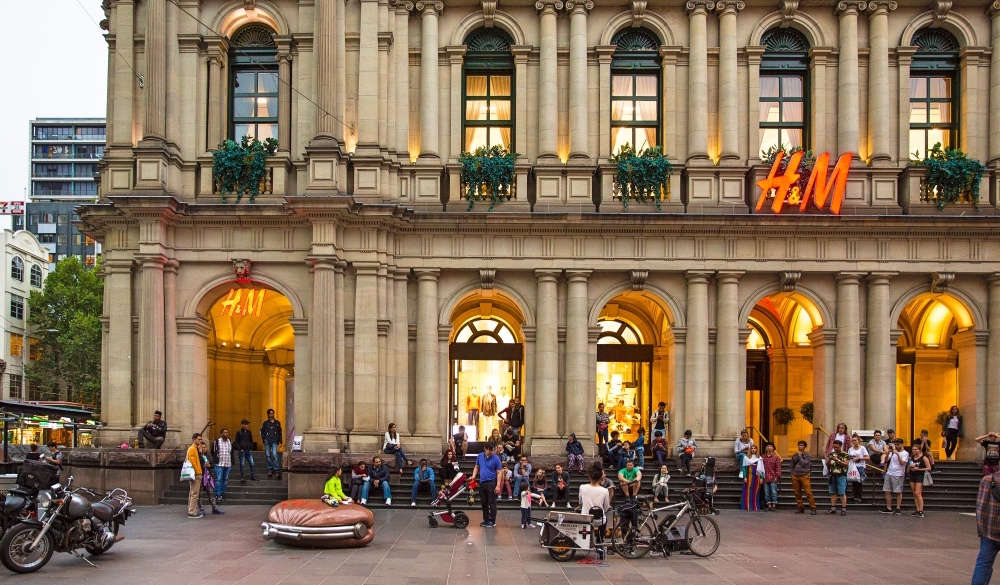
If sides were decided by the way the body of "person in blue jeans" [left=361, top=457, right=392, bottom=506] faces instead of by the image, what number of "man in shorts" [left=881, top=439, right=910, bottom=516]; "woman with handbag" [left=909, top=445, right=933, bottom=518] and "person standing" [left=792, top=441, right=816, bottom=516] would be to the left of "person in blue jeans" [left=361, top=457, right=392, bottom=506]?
3

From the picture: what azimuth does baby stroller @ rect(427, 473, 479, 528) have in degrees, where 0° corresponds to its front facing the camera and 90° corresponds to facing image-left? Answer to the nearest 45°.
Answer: approximately 90°

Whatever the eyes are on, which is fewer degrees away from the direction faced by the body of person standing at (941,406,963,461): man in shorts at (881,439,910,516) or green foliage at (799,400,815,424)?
the man in shorts

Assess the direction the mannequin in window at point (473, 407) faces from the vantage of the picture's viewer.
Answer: facing the viewer

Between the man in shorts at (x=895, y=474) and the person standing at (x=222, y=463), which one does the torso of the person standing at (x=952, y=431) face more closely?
the man in shorts

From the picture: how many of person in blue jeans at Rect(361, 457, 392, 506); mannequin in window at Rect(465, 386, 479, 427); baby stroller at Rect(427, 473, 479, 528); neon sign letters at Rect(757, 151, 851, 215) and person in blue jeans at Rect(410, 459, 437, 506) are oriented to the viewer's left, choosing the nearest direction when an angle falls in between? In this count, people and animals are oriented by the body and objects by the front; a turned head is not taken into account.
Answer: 1

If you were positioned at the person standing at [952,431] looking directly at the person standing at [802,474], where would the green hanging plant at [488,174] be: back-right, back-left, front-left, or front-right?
front-right

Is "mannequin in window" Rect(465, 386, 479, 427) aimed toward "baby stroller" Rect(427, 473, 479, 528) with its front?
yes

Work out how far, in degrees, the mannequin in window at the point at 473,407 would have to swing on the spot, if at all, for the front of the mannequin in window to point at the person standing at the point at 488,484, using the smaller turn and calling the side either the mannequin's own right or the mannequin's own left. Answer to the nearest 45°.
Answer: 0° — it already faces them

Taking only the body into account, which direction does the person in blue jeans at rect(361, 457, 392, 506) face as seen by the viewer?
toward the camera

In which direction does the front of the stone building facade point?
toward the camera
